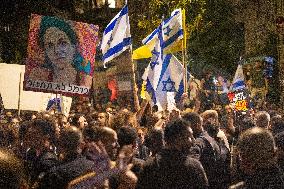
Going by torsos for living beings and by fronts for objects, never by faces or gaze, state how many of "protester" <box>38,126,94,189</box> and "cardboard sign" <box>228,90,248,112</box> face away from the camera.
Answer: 1

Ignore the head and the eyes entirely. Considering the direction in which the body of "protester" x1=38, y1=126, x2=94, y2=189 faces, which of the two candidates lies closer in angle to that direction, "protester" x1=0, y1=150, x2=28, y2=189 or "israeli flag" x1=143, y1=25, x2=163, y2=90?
the israeli flag

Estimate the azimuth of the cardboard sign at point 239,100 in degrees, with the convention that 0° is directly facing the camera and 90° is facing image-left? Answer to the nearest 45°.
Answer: approximately 0°

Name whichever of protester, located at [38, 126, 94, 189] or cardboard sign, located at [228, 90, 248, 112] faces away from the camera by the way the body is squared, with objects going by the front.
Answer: the protester

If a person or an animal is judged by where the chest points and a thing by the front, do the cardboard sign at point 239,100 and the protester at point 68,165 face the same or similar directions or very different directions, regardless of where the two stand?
very different directions

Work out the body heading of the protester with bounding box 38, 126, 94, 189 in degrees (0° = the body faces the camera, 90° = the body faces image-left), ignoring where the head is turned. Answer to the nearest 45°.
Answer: approximately 180°

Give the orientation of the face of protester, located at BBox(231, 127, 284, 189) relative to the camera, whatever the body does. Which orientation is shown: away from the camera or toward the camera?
away from the camera

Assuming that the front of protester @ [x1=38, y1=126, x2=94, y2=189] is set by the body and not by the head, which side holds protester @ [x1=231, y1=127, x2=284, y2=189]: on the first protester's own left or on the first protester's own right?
on the first protester's own right

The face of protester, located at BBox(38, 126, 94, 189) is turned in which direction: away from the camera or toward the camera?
away from the camera
